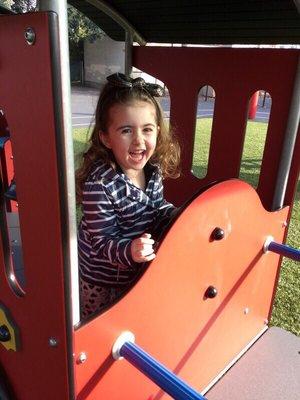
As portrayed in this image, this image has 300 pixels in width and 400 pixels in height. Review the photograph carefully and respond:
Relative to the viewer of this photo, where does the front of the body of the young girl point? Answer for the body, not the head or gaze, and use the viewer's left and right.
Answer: facing the viewer and to the right of the viewer

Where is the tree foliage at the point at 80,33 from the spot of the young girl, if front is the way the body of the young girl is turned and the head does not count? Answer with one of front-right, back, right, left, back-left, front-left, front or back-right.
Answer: back-left

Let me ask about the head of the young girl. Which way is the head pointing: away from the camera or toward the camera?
toward the camera
